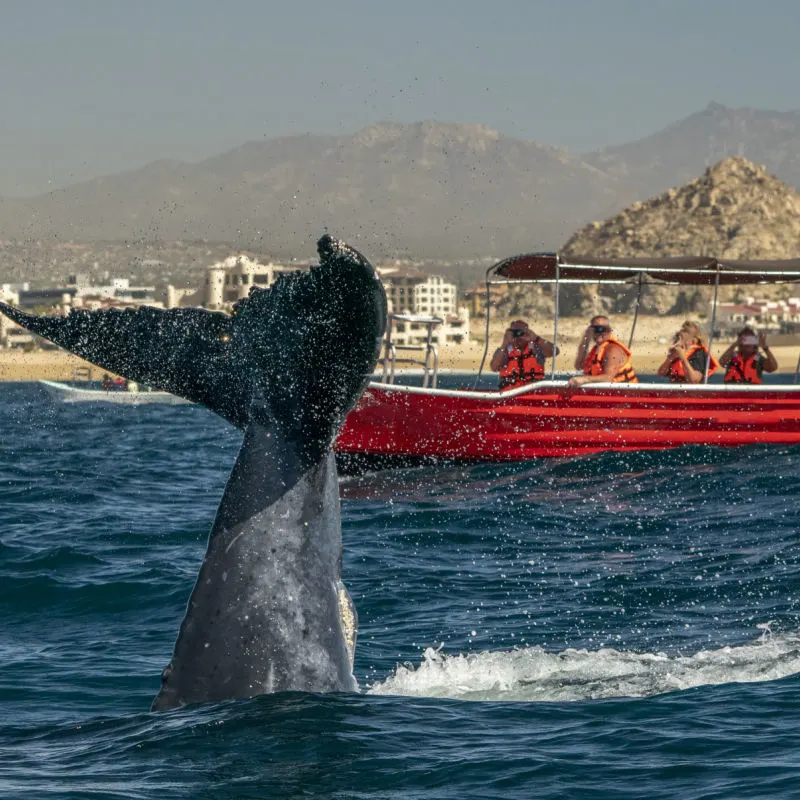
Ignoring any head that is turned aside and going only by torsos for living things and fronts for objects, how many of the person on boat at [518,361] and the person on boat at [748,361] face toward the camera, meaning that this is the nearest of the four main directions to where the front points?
2

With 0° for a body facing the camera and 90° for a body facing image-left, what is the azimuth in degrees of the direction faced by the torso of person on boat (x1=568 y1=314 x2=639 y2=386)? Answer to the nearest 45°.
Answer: approximately 45°

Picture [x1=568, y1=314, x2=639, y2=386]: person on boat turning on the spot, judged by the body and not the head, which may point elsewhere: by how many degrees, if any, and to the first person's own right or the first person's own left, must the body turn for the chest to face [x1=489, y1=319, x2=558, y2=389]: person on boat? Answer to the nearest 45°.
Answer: approximately 45° to the first person's own right

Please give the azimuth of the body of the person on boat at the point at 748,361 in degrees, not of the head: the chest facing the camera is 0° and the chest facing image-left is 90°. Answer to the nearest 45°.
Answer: approximately 0°

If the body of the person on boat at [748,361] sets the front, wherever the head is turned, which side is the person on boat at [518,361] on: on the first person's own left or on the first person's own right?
on the first person's own right

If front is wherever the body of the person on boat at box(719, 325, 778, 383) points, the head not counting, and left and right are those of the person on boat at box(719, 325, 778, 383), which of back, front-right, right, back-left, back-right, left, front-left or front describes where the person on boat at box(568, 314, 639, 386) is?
front-right

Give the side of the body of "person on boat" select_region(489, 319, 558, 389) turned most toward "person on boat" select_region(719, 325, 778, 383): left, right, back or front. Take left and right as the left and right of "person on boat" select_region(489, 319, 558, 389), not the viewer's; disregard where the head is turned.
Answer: left

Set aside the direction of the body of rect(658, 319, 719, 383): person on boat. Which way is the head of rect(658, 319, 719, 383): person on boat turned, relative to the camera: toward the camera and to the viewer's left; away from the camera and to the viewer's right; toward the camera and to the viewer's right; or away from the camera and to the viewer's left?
toward the camera and to the viewer's left

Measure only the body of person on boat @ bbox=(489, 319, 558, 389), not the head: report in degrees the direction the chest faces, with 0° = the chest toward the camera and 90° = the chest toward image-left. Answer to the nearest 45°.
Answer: approximately 0°
